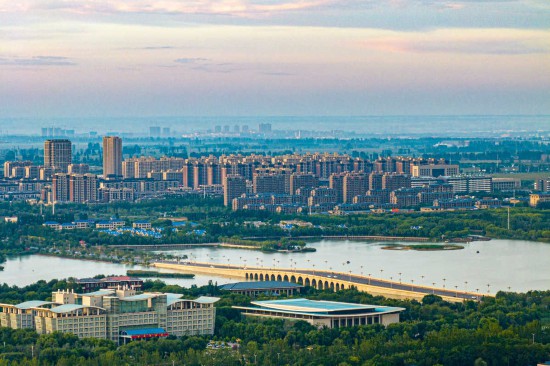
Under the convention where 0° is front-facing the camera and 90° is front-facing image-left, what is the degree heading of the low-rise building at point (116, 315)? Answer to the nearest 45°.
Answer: approximately 0°

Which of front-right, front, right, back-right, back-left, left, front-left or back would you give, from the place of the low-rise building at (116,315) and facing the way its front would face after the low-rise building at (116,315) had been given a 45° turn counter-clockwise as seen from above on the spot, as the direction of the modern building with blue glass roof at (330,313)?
front-left

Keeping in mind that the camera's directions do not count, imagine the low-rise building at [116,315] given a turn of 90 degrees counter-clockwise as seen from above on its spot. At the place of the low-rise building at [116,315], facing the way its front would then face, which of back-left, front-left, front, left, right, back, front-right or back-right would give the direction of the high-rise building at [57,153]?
left

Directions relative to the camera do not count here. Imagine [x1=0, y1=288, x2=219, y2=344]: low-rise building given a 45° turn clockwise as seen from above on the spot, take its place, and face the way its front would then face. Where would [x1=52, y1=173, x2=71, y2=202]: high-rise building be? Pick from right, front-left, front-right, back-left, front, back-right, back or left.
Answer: back-right

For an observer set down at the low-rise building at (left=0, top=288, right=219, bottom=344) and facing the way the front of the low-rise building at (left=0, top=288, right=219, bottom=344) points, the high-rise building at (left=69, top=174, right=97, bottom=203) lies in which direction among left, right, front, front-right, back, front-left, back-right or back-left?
back

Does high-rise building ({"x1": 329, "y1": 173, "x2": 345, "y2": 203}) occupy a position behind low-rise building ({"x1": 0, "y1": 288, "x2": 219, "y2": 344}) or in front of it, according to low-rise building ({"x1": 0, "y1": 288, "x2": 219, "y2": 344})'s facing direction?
behind

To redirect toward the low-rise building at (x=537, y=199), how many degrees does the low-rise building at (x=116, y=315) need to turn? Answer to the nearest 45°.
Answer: approximately 135° to its left

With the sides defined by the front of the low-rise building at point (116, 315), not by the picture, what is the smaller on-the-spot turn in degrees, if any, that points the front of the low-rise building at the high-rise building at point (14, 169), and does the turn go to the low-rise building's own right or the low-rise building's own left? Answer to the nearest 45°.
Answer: approximately 180°

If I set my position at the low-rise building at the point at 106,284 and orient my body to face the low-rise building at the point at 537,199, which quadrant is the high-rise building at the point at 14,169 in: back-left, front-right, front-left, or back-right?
front-left

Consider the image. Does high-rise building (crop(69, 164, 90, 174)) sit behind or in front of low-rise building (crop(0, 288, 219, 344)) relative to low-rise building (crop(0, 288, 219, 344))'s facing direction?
behind

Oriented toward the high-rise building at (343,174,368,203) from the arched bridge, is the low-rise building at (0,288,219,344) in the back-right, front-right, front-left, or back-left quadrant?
back-left

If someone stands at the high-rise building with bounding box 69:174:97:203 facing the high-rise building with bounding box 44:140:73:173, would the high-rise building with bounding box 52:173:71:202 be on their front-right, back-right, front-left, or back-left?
front-left

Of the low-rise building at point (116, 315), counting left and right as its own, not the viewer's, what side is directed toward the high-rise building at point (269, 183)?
back

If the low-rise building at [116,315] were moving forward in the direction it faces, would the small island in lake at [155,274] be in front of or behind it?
behind
